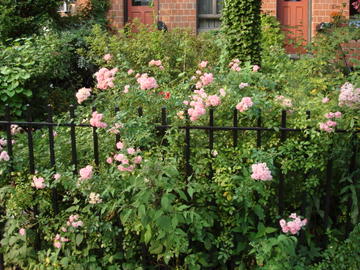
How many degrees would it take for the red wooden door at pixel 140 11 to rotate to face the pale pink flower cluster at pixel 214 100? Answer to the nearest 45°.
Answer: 0° — it already faces it

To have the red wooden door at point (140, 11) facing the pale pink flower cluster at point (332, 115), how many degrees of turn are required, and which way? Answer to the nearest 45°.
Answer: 0° — it already faces it

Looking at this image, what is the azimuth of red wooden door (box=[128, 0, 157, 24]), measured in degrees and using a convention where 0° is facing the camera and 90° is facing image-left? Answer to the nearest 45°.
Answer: approximately 0°

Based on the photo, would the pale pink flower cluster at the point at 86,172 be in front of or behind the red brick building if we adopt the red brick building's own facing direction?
in front

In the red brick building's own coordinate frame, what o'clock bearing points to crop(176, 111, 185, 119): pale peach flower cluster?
The pale peach flower cluster is roughly at 12 o'clock from the red brick building.

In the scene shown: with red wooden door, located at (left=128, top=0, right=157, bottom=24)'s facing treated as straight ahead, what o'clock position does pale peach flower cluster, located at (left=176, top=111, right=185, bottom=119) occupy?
The pale peach flower cluster is roughly at 12 o'clock from the red wooden door.

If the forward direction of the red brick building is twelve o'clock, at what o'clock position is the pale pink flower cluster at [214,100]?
The pale pink flower cluster is roughly at 12 o'clock from the red brick building.

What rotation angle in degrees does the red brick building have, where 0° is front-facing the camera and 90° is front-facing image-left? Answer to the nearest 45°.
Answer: approximately 0°
